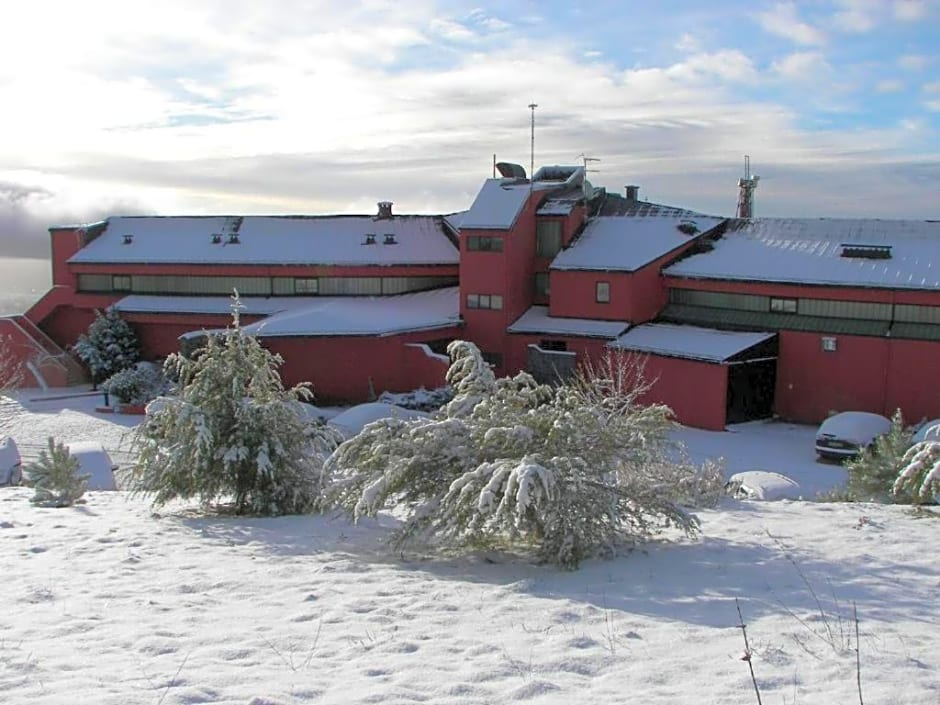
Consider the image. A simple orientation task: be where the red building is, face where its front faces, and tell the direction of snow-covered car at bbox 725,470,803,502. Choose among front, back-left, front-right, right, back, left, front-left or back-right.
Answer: front

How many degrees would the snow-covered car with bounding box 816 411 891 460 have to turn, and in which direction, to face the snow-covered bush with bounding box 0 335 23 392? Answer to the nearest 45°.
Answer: approximately 45° to its right

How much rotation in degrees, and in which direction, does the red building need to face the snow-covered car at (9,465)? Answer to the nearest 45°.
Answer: approximately 45° to its right

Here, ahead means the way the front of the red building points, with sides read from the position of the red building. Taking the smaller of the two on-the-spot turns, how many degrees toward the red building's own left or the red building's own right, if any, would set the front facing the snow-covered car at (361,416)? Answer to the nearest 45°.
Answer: approximately 45° to the red building's own right

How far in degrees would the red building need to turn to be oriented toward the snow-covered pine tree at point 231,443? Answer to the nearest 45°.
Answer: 0° — it already faces it

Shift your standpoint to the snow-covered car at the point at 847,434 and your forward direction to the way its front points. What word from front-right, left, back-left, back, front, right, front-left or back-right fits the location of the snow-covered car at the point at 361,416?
front-right

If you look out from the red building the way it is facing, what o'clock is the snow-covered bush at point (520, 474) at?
The snow-covered bush is roughly at 12 o'clock from the red building.

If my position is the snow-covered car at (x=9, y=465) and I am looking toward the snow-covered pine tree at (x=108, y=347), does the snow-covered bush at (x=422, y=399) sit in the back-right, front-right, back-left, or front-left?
front-right

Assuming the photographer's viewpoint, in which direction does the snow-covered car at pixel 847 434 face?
facing the viewer and to the left of the viewer

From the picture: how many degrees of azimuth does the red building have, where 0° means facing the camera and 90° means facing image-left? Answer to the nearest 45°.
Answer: approximately 0°

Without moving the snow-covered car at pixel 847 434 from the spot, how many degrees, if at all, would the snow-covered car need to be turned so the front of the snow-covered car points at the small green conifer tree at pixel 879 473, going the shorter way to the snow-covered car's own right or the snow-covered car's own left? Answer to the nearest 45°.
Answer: approximately 45° to the snow-covered car's own left

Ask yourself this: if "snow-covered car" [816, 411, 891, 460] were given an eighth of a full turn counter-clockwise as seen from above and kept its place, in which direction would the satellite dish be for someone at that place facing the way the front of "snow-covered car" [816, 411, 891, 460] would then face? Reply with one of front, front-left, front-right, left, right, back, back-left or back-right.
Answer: back-right

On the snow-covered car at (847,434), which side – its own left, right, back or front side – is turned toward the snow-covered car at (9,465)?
front

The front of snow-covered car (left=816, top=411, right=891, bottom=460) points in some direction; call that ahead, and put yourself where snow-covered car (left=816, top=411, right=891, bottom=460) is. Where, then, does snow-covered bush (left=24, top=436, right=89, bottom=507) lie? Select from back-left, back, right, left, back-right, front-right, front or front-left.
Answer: front

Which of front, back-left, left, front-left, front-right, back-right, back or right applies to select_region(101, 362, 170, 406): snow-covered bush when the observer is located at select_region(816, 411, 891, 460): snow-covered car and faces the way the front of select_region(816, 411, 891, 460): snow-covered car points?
front-right

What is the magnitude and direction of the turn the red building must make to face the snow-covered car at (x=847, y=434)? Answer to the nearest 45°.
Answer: approximately 45° to its left

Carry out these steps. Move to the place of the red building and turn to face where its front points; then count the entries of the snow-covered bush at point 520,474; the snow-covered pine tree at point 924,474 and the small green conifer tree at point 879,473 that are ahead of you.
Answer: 3

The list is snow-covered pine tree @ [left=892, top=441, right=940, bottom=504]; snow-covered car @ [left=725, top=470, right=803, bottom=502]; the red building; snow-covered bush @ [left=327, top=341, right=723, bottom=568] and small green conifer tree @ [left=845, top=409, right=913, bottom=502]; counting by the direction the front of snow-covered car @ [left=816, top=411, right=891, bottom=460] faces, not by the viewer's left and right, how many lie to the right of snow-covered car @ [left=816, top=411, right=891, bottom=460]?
1

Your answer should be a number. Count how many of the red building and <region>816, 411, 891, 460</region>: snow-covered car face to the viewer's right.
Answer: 0
